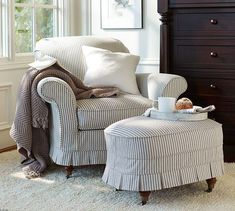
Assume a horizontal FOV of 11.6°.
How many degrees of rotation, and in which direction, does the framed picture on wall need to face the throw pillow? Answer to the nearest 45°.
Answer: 0° — it already faces it

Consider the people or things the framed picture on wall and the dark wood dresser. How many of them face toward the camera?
2

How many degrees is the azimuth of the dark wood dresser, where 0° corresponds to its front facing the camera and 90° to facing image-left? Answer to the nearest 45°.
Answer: approximately 0°

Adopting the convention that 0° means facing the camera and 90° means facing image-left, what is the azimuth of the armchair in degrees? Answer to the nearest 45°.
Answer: approximately 315°
